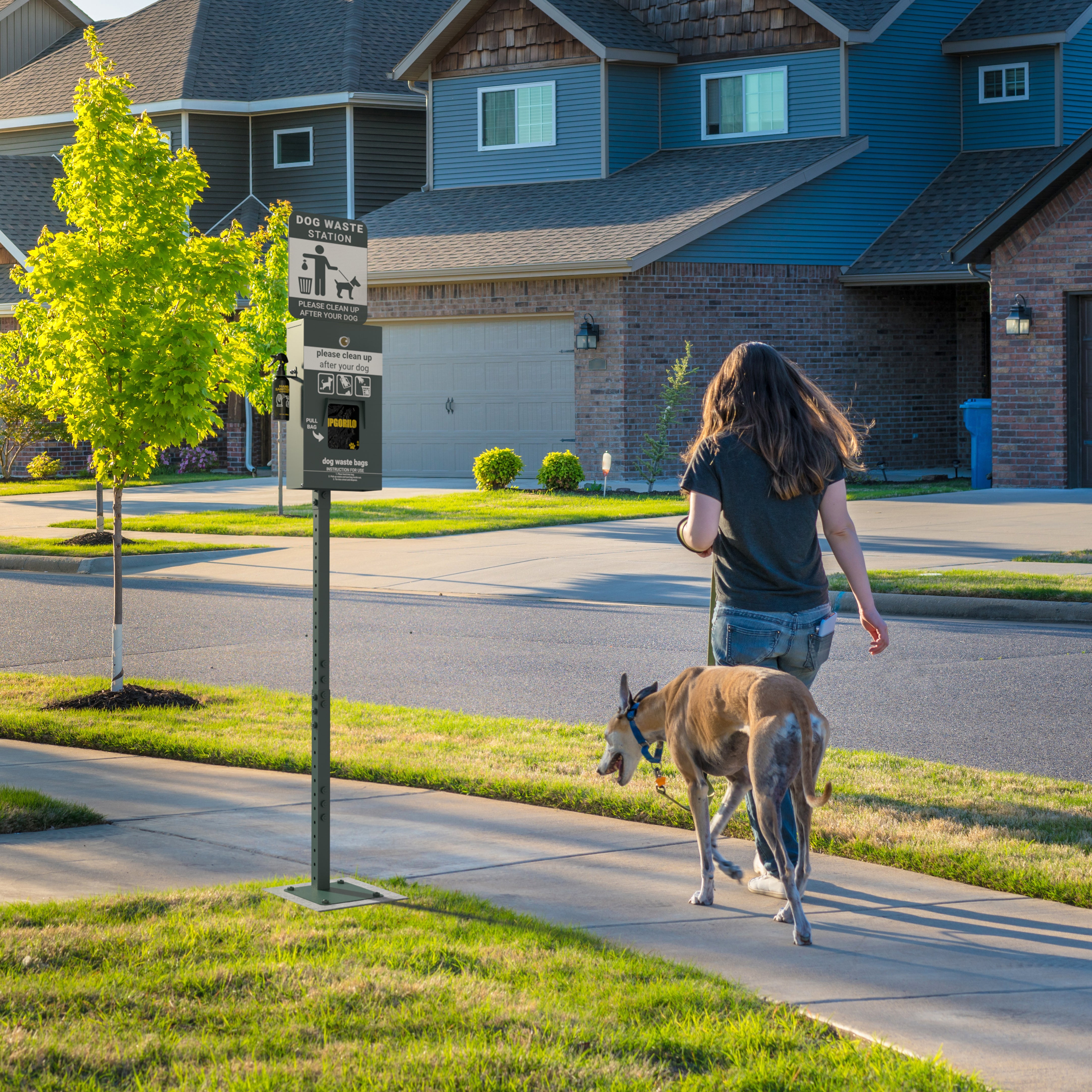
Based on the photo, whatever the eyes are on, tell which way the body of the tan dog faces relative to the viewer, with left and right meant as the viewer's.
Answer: facing away from the viewer and to the left of the viewer

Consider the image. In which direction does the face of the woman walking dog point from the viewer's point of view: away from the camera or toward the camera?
away from the camera

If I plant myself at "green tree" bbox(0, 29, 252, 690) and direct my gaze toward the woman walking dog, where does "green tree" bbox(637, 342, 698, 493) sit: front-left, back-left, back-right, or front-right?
back-left

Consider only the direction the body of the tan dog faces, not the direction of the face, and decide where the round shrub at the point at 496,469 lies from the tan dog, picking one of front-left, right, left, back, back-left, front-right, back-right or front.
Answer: front-right

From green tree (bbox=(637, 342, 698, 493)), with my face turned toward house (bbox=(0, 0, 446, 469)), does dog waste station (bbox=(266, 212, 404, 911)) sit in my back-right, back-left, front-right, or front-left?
back-left

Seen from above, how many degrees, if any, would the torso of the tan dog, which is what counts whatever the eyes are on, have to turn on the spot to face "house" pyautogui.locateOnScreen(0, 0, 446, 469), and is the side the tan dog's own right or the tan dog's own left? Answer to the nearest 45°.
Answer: approximately 45° to the tan dog's own right
